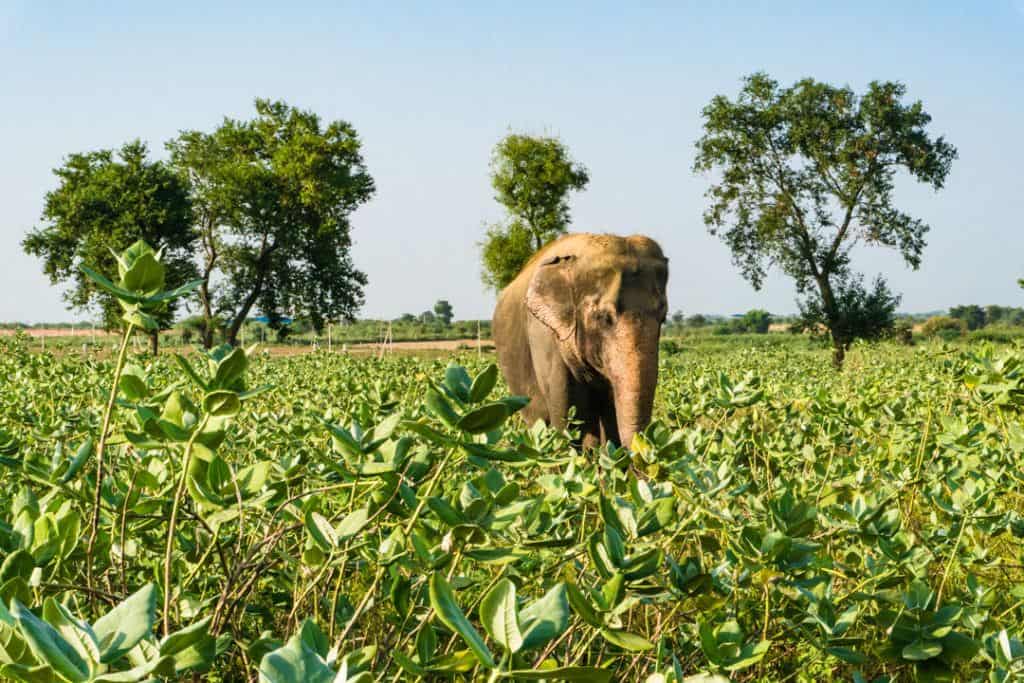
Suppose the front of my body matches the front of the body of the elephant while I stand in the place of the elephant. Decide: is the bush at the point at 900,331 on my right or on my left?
on my left

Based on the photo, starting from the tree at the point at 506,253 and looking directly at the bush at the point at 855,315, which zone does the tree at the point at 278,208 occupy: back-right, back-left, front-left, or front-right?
back-right

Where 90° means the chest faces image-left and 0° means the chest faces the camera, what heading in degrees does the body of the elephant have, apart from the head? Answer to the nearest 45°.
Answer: approximately 315°

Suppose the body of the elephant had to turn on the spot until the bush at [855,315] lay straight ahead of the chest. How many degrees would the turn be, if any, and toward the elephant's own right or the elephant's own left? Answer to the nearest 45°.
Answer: approximately 135° to the elephant's own left

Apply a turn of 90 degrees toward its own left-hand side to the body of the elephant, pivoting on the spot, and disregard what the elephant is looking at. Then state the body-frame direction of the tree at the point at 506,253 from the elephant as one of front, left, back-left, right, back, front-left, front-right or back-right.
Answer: front-left
